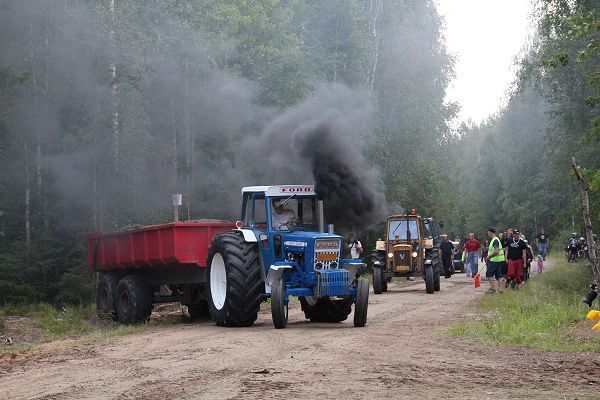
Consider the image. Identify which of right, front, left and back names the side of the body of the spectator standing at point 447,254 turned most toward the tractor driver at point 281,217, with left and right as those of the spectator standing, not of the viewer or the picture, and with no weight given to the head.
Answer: front

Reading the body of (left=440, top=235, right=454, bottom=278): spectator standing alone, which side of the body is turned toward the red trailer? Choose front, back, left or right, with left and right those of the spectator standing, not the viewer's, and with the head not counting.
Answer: front

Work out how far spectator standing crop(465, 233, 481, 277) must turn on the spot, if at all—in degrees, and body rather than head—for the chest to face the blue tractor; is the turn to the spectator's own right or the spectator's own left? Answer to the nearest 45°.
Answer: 0° — they already face it

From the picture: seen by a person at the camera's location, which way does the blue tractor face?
facing the viewer and to the right of the viewer

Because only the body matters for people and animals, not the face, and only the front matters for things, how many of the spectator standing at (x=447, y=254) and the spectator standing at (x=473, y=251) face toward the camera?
2

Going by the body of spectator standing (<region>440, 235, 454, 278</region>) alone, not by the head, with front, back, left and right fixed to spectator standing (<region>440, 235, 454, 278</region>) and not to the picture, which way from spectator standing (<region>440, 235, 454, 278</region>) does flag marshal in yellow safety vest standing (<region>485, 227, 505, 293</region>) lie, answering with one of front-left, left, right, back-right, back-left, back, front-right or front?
front

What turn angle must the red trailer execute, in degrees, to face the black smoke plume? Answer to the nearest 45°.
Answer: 0° — it already faces it

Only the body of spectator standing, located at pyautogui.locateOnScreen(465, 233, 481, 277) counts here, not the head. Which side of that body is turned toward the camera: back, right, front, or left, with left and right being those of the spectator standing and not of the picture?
front

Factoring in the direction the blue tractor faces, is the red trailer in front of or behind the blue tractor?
behind

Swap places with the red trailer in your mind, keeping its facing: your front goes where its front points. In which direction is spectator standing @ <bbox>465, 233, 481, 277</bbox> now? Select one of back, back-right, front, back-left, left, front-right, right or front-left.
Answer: left

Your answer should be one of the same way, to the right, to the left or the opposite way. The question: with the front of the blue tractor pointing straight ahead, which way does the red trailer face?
the same way

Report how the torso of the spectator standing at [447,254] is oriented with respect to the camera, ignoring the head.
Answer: toward the camera

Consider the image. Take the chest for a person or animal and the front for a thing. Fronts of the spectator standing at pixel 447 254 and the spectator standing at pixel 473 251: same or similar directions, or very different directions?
same or similar directions
